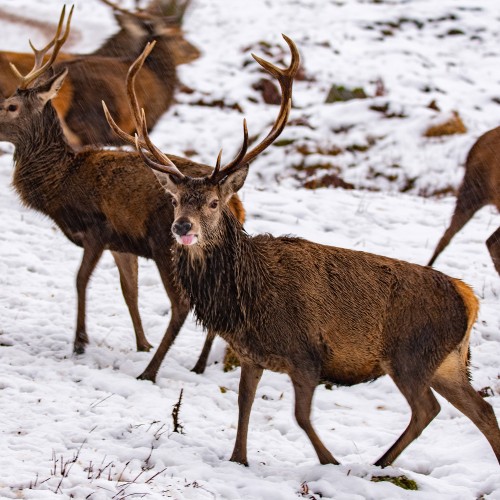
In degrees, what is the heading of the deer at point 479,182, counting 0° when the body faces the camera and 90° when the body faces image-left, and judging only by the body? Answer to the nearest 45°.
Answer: approximately 270°

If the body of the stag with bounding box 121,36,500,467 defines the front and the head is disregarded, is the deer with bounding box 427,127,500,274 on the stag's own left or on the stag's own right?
on the stag's own right

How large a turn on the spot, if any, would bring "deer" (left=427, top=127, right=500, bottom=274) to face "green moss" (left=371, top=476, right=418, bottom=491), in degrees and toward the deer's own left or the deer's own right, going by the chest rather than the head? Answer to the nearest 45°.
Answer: approximately 90° to the deer's own right

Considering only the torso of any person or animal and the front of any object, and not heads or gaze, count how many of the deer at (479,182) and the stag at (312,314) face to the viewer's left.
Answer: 1

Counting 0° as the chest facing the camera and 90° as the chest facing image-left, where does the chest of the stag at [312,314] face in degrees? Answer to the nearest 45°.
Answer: approximately 90°

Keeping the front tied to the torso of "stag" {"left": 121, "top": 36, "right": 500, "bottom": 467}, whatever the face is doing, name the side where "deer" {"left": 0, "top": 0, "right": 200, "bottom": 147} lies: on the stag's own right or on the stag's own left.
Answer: on the stag's own right

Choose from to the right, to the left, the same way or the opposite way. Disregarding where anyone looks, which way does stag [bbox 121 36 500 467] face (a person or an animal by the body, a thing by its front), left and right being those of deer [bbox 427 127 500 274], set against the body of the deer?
the opposite way

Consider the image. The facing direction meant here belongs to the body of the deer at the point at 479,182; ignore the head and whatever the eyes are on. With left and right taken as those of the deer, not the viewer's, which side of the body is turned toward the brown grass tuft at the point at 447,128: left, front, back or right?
left

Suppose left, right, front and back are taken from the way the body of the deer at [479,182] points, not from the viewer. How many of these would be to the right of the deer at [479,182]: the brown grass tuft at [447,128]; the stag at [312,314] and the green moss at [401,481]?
2

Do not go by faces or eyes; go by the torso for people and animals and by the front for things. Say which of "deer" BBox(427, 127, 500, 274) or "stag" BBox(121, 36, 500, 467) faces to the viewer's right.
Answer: the deer
